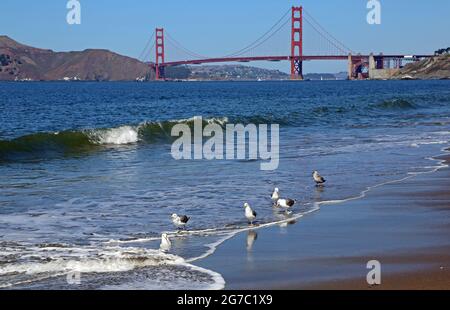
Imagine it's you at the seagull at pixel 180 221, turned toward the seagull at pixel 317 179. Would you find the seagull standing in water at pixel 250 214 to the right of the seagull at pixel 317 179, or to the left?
right

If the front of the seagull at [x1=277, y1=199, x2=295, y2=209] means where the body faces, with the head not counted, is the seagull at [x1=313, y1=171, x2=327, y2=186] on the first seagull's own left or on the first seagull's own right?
on the first seagull's own right

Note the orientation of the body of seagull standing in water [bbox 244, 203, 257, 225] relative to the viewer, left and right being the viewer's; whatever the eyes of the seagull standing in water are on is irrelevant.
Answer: facing the viewer and to the left of the viewer

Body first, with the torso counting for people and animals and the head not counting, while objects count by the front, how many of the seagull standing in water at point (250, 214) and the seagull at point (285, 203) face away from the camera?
0

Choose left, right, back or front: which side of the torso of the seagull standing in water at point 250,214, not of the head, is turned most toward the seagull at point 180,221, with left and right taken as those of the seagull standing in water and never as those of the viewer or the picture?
front

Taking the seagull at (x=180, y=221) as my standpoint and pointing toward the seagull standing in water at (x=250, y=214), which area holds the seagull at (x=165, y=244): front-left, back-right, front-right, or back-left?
back-right

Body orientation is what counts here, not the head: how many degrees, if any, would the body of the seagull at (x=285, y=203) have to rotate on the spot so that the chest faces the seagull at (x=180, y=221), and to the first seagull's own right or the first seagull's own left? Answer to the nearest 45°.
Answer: approximately 45° to the first seagull's own left

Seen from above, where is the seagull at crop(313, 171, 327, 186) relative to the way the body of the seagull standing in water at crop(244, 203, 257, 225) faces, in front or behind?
behind

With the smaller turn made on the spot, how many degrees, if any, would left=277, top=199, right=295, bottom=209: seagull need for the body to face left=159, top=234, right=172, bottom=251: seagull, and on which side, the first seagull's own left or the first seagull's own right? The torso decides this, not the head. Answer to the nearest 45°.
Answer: approximately 45° to the first seagull's own left

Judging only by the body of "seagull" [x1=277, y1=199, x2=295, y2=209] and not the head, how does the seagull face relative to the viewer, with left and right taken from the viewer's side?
facing to the left of the viewer

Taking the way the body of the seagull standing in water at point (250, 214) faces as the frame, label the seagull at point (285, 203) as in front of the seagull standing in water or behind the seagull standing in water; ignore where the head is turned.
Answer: behind

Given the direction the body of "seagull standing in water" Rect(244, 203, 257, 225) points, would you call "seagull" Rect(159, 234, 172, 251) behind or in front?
in front

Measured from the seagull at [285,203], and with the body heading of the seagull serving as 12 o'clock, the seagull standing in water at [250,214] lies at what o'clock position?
The seagull standing in water is roughly at 10 o'clock from the seagull.
